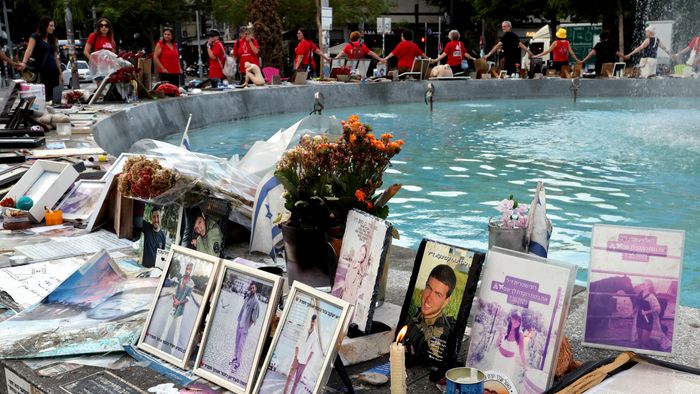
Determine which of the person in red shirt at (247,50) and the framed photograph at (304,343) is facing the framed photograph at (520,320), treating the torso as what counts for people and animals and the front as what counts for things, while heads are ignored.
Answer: the person in red shirt

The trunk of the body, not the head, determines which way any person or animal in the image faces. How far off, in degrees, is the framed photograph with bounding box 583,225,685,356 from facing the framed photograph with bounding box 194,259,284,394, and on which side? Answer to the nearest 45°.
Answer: approximately 45° to its right

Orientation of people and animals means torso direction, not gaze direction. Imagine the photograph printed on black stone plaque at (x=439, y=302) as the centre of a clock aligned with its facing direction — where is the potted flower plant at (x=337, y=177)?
The potted flower plant is roughly at 5 o'clock from the photograph printed on black stone plaque.

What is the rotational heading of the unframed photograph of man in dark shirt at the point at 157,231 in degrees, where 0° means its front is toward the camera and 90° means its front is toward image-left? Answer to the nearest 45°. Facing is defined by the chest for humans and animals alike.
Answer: approximately 0°

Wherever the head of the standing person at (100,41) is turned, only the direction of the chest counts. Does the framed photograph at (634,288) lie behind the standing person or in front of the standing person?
in front

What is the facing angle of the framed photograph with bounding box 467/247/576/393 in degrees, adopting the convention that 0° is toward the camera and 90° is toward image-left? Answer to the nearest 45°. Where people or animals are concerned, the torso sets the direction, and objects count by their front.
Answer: approximately 0°

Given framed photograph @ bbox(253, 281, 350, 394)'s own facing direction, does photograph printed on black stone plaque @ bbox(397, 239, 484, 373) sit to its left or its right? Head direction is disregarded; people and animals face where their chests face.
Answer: on its left

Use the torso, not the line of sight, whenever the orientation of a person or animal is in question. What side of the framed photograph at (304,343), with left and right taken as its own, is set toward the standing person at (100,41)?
back

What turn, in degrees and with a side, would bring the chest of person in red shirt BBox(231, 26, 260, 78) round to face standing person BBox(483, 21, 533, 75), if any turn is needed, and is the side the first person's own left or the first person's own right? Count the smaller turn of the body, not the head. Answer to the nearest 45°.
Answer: approximately 90° to the first person's own left

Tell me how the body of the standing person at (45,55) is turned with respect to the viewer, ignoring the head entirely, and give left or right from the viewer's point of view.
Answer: facing the viewer and to the right of the viewer

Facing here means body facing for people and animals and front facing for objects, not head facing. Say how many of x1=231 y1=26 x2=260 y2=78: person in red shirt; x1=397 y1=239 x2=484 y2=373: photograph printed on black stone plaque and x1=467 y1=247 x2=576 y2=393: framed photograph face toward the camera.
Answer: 3
